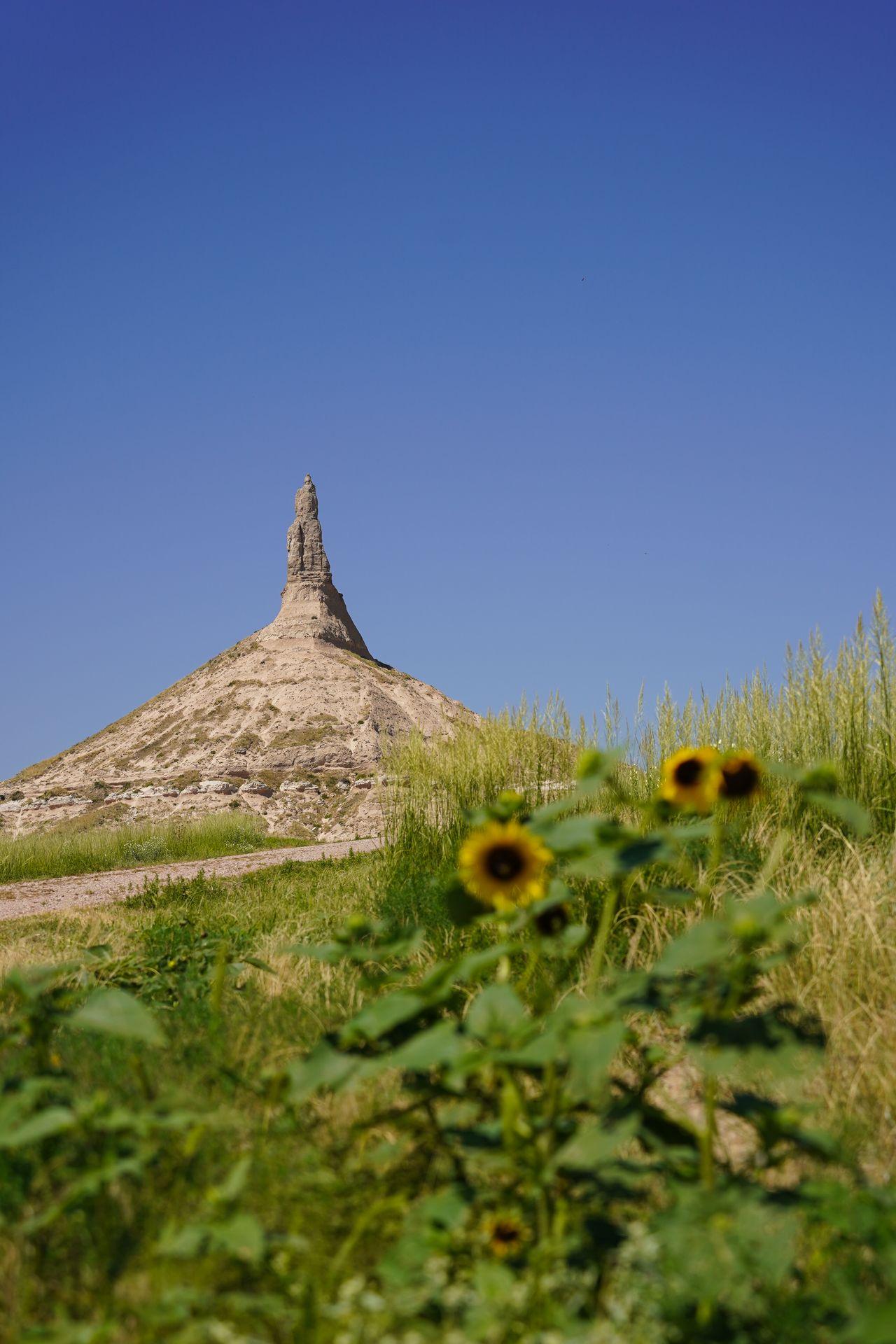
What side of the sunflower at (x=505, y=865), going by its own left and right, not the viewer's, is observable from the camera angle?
front

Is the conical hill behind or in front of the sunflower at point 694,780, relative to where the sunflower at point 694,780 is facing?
behind

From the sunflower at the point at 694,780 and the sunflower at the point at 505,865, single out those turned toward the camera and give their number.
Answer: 2

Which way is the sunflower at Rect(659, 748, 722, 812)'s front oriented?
toward the camera

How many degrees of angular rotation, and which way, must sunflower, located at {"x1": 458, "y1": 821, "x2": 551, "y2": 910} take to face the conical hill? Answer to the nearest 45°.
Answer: approximately 180°
